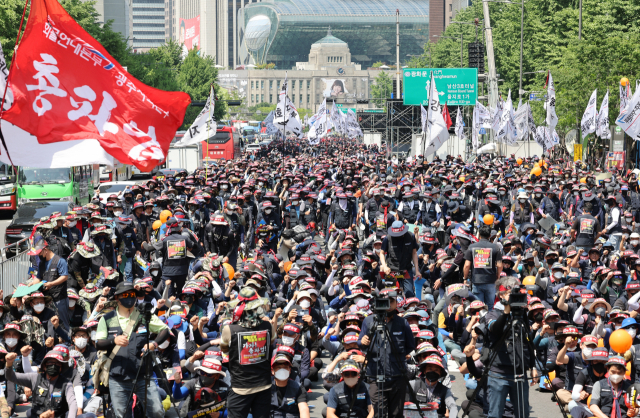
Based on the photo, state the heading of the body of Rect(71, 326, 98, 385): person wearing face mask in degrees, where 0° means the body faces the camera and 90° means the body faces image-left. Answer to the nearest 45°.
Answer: approximately 0°

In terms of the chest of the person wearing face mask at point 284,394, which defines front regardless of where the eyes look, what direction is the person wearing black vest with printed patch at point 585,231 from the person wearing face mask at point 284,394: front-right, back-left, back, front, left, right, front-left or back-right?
back-left

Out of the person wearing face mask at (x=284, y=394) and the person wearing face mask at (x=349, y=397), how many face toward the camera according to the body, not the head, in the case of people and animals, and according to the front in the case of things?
2
